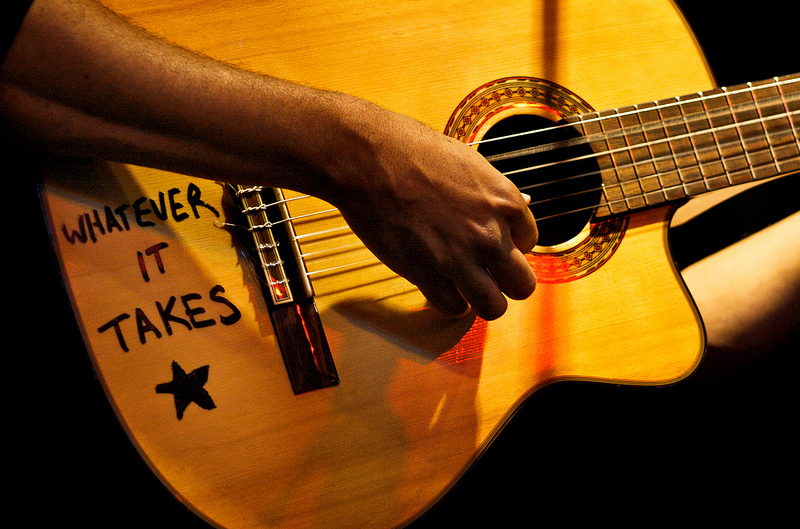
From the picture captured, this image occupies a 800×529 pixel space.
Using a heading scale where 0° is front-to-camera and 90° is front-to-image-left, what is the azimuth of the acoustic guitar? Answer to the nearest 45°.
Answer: approximately 0°
